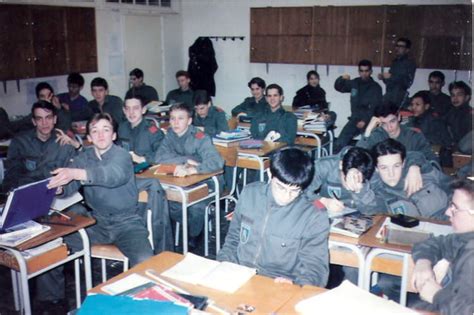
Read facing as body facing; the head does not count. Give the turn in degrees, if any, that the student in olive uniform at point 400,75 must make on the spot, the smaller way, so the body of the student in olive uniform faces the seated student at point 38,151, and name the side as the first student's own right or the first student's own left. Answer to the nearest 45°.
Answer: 0° — they already face them

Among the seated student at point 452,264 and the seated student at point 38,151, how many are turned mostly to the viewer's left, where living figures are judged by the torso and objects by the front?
1

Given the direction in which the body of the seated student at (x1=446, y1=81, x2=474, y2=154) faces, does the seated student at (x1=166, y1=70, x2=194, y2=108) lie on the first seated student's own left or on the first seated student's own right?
on the first seated student's own right

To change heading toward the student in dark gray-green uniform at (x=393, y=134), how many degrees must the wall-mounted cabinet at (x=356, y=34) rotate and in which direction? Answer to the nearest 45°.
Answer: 0° — it already faces them

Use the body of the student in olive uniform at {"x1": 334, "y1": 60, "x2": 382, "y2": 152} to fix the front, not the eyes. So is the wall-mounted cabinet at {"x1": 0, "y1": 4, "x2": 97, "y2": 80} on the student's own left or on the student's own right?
on the student's own right

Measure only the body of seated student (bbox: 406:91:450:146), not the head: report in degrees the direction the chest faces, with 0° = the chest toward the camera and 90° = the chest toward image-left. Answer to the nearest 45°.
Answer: approximately 45°

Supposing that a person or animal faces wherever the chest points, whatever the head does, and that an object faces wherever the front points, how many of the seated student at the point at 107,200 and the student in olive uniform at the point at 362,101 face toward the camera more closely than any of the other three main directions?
2

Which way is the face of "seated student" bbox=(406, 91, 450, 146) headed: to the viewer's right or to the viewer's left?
to the viewer's left
